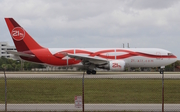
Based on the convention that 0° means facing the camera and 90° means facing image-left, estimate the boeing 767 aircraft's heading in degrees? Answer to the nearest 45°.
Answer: approximately 270°
